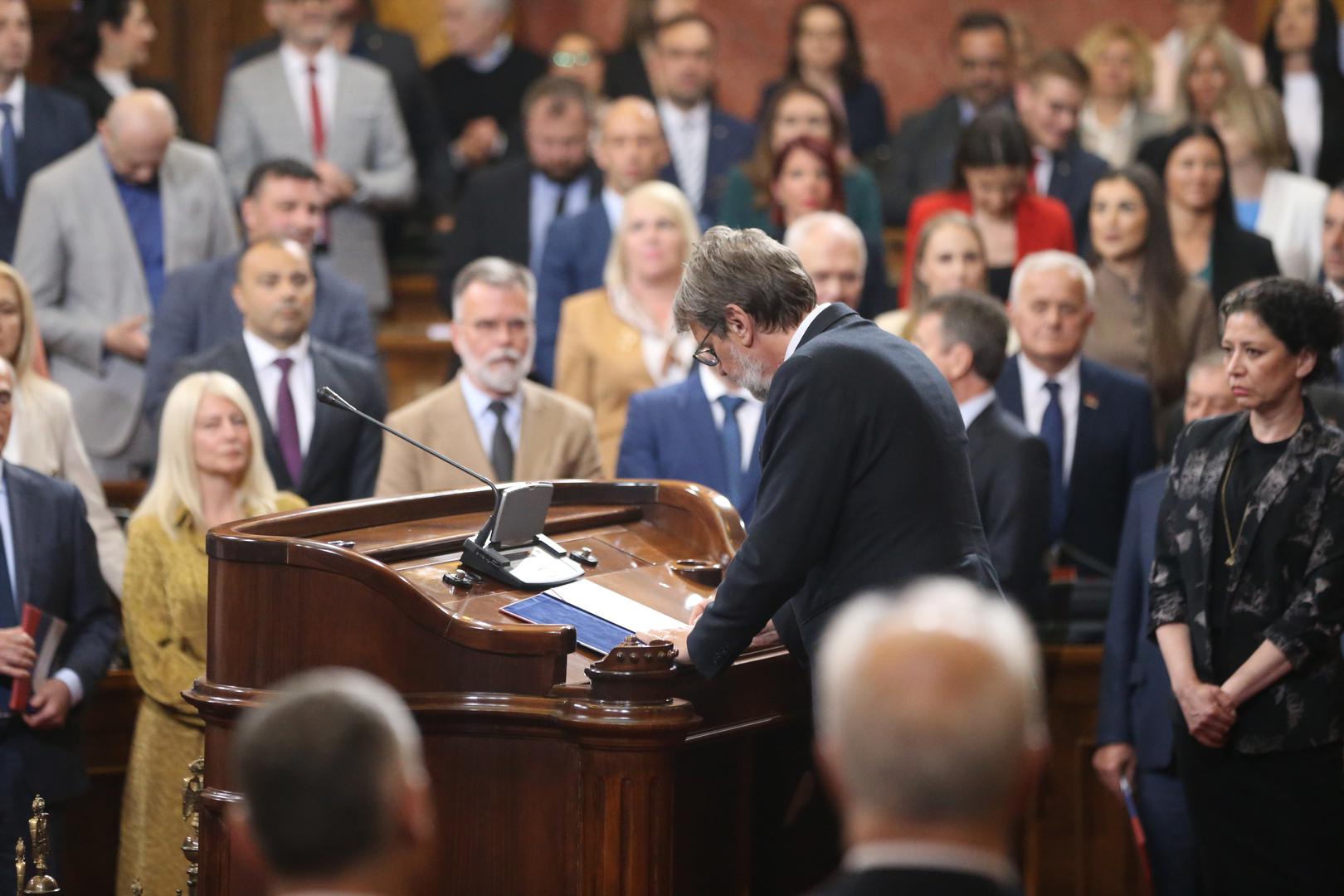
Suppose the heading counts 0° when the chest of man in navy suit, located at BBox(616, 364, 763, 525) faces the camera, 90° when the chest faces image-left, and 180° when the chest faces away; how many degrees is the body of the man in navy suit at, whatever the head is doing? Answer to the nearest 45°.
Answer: approximately 315°

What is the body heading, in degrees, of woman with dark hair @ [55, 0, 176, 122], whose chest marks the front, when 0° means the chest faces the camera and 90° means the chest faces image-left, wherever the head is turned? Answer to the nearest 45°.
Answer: approximately 315°

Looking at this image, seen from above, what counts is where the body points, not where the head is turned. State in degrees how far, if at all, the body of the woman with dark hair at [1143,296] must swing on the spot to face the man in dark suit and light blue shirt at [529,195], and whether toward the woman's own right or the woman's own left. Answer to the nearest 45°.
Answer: approximately 45° to the woman's own right

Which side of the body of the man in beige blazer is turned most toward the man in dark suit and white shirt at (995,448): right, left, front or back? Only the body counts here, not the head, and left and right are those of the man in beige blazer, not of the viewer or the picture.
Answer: left

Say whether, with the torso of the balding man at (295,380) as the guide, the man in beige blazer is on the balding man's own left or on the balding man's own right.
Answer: on the balding man's own left

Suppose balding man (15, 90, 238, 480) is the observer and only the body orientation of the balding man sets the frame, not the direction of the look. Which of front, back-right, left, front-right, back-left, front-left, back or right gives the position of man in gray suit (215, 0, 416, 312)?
left

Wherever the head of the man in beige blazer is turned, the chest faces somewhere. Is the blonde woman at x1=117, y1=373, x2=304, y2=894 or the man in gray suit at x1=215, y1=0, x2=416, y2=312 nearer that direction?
the blonde woman

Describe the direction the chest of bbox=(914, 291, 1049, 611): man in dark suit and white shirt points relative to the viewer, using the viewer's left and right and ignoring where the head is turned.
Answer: facing to the left of the viewer

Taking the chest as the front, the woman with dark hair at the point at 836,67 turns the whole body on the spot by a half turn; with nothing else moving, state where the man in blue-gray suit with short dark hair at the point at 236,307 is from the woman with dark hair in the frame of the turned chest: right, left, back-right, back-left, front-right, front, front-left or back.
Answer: back-left

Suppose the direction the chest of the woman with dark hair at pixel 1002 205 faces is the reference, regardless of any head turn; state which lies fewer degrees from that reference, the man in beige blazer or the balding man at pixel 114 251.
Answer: the man in beige blazer
